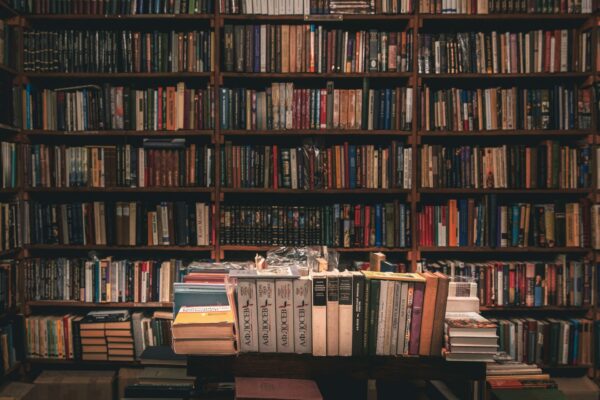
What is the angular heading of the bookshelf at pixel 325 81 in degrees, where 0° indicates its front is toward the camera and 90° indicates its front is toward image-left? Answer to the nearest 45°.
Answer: approximately 0°

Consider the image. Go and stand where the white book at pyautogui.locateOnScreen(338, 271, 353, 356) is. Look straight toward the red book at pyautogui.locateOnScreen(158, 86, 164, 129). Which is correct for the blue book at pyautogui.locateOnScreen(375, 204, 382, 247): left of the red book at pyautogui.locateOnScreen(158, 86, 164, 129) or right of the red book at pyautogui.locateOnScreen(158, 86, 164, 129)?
right
